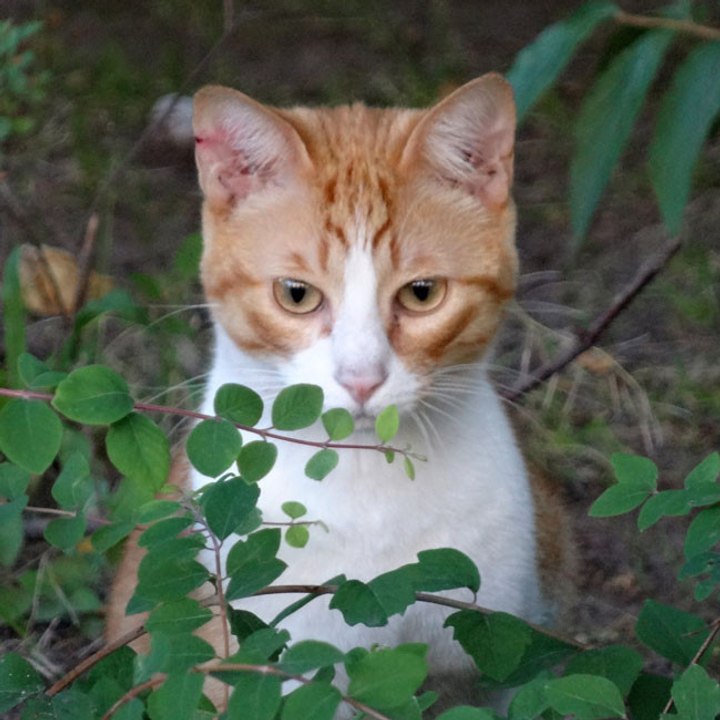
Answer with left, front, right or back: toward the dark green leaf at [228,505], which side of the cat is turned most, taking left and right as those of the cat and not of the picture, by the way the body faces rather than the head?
front

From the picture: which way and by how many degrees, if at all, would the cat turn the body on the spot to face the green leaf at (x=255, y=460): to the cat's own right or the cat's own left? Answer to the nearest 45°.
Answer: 0° — it already faces it

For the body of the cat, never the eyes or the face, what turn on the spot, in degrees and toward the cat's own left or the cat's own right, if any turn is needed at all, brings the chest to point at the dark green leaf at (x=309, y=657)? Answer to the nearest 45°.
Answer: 0° — it already faces it

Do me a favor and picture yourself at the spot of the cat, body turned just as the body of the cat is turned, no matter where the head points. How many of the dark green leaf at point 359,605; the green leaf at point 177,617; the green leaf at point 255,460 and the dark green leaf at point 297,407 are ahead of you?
4

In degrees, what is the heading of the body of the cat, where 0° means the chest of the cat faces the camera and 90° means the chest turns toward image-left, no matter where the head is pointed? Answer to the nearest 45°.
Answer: approximately 0°

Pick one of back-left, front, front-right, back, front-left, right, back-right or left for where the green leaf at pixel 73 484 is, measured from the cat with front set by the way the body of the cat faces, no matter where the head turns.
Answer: front-right

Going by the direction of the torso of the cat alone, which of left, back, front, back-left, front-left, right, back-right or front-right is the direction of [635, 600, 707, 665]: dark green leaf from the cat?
front-left

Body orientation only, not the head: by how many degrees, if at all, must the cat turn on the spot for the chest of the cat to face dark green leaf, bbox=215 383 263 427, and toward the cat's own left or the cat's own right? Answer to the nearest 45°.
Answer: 0° — it already faces it

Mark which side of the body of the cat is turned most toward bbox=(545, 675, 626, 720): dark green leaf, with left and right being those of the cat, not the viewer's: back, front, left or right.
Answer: front

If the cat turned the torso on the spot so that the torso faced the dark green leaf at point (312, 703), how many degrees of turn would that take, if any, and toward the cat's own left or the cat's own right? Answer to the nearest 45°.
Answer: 0° — it already faces it

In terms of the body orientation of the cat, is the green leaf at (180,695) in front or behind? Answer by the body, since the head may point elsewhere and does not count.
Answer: in front

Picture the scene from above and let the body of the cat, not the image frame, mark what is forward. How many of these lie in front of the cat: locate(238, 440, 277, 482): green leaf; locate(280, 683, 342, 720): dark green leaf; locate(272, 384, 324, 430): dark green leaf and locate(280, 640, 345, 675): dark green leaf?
4

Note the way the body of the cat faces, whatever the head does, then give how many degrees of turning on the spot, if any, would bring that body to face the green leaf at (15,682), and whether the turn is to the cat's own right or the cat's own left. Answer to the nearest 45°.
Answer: approximately 45° to the cat's own right
